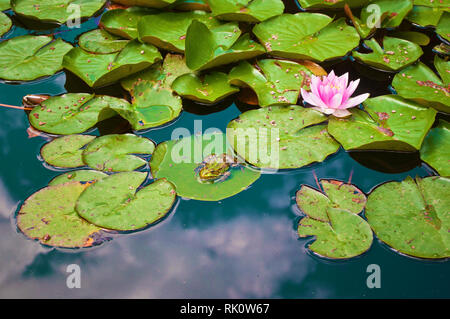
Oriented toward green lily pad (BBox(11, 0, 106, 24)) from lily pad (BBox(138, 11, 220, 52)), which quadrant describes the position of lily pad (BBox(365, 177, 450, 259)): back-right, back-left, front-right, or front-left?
back-left

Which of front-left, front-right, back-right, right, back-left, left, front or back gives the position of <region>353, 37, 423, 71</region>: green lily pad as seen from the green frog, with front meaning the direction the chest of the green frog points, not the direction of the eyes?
back

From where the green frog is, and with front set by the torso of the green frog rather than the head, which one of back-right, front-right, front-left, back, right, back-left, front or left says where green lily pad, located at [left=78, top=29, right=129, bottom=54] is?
right

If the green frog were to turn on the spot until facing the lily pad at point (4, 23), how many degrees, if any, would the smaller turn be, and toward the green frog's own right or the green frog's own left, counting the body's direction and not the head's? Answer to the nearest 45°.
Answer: approximately 90° to the green frog's own right

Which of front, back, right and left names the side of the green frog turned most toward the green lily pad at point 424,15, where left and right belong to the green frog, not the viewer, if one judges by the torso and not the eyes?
back

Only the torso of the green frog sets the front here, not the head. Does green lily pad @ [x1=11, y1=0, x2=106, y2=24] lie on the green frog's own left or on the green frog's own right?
on the green frog's own right

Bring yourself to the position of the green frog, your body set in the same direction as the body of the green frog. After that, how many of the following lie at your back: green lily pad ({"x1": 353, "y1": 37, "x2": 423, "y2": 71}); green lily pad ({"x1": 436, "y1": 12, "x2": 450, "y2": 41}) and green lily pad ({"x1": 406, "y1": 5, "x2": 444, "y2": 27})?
3

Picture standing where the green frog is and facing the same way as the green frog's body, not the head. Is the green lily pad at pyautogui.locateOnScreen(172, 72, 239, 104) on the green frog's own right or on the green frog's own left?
on the green frog's own right

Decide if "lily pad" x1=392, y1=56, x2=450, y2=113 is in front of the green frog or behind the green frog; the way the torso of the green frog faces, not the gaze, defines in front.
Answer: behind

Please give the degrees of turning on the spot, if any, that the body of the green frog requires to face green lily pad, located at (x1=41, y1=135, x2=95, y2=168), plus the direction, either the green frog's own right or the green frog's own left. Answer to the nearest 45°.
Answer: approximately 45° to the green frog's own right

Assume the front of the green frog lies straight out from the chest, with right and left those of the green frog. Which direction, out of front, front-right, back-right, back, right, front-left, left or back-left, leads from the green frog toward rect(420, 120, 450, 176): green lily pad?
back-left

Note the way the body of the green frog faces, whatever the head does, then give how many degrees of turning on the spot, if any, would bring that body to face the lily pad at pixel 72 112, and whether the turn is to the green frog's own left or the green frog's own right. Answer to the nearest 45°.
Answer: approximately 90° to the green frog's own right

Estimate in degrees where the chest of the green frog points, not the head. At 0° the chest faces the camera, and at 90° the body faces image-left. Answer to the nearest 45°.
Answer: approximately 45°

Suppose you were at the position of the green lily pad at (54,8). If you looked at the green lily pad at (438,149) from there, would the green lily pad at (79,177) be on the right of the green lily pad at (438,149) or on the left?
right

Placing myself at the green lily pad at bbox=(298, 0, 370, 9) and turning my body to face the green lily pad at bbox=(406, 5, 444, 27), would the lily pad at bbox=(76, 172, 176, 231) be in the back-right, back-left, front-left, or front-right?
back-right
